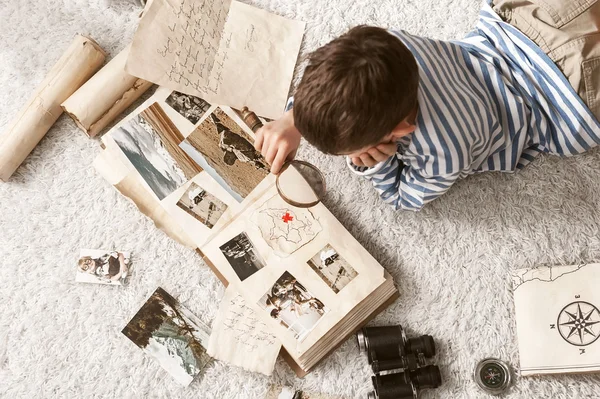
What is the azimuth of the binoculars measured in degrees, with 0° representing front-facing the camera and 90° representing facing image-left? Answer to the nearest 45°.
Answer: approximately 90°
